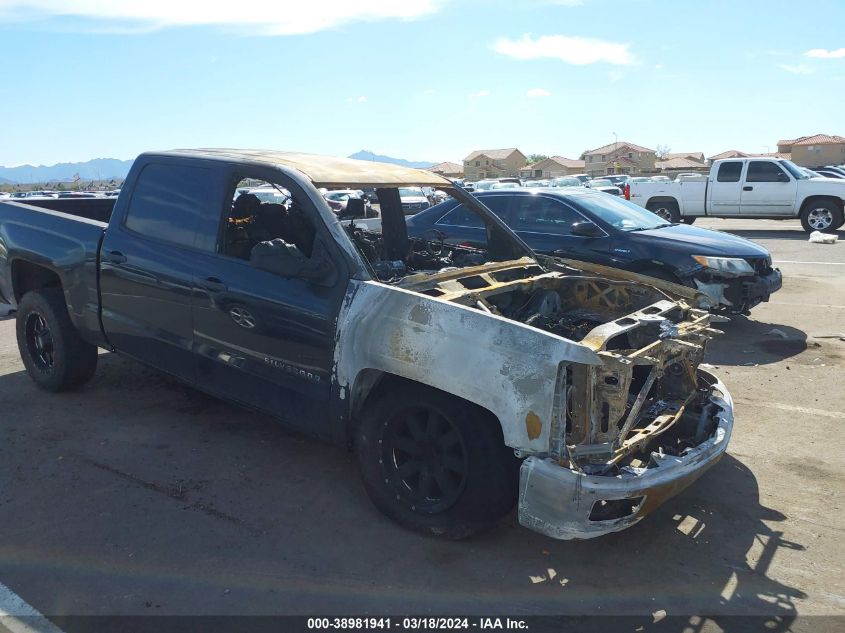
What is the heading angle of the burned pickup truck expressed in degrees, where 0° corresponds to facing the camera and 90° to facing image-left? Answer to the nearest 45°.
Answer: approximately 315°

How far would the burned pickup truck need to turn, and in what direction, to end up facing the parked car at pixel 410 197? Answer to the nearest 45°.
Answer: approximately 135° to its left

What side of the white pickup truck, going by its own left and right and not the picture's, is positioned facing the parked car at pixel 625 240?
right

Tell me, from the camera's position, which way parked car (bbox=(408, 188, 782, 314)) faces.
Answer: facing the viewer and to the right of the viewer

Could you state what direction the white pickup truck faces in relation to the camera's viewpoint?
facing to the right of the viewer

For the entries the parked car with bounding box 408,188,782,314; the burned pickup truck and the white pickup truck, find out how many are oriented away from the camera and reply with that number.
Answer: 0

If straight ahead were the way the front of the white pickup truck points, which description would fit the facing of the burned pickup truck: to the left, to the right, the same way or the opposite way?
the same way

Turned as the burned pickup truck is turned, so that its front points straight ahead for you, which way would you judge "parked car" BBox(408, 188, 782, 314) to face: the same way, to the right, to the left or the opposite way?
the same way

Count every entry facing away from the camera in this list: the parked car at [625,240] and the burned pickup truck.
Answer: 0

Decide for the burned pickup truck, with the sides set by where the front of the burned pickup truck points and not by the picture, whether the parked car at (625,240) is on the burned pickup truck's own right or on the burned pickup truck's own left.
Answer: on the burned pickup truck's own left

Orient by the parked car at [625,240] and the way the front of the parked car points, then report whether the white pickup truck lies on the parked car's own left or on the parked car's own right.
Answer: on the parked car's own left

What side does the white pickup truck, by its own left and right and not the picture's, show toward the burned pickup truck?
right
